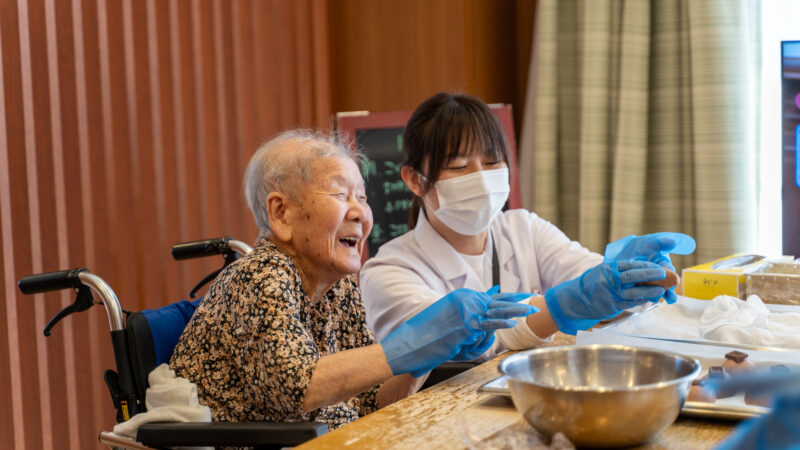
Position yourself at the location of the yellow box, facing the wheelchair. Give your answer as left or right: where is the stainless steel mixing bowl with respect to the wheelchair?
left

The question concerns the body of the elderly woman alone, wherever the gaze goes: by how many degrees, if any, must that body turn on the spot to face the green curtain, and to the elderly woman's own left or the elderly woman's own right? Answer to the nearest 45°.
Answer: approximately 45° to the elderly woman's own left

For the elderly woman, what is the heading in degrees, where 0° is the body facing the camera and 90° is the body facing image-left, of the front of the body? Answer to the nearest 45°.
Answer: approximately 270°
